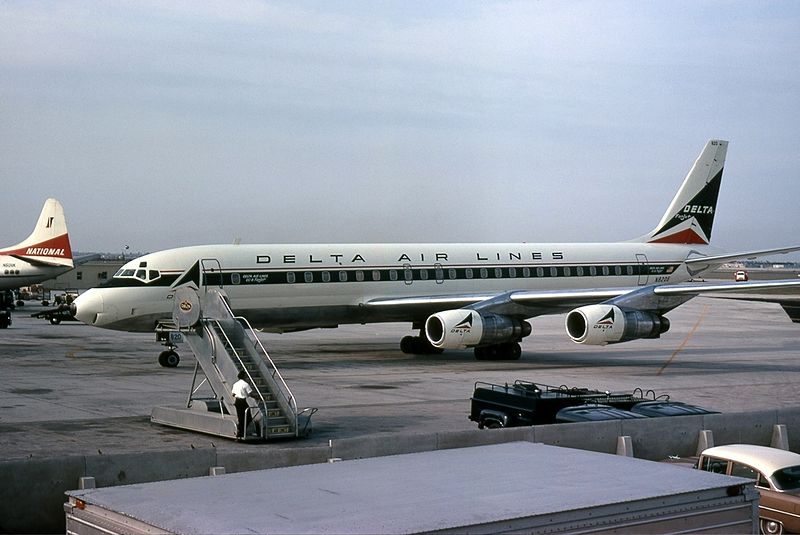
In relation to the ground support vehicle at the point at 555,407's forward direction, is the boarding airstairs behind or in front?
in front

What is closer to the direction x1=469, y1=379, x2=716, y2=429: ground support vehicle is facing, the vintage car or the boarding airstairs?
the boarding airstairs

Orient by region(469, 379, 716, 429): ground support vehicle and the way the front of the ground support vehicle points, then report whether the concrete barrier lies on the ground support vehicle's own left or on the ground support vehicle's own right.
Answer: on the ground support vehicle's own left

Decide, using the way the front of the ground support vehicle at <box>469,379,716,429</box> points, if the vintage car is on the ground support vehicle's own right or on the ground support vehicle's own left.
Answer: on the ground support vehicle's own left

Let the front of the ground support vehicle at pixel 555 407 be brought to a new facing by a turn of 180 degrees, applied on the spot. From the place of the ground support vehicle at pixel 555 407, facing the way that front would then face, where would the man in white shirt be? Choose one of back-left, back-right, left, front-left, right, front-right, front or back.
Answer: back

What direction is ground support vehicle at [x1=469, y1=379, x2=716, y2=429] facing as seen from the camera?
to the viewer's left
